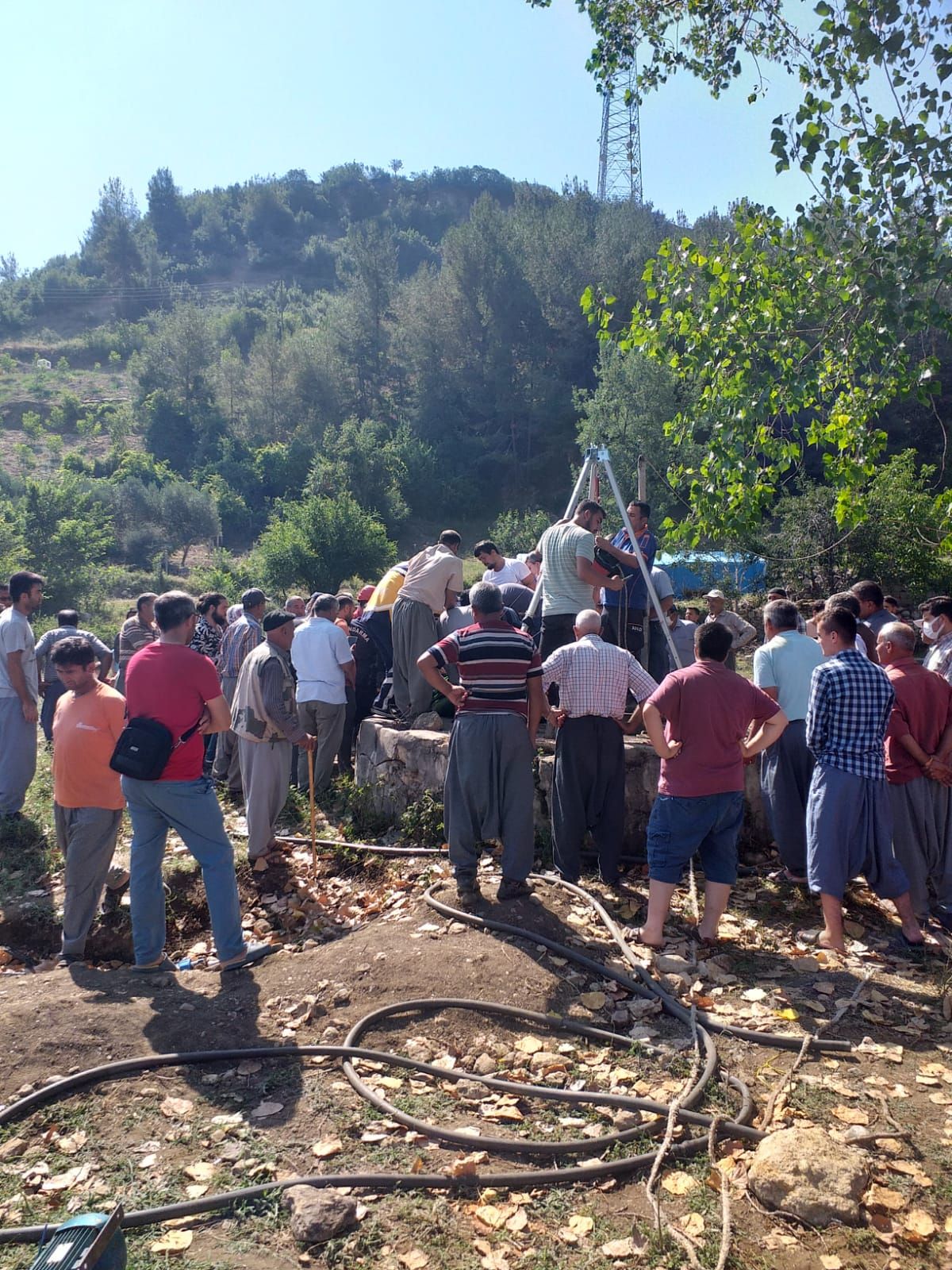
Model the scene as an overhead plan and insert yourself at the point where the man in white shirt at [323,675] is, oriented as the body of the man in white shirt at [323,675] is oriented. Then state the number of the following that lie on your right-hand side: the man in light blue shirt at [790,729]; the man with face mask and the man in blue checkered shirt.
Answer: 3

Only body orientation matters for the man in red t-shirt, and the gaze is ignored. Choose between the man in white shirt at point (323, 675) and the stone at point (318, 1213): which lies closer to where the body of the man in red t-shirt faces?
the man in white shirt

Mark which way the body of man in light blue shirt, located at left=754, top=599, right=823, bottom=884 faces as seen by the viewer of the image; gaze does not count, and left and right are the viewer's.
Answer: facing away from the viewer and to the left of the viewer

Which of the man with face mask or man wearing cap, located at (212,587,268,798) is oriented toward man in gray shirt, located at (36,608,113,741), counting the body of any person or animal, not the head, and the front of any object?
the man with face mask

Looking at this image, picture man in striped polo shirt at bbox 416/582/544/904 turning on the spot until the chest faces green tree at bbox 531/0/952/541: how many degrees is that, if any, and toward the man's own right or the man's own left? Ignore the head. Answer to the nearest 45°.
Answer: approximately 45° to the man's own right

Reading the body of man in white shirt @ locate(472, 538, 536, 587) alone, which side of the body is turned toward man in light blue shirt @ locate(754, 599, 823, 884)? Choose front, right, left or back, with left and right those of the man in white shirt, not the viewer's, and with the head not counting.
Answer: left

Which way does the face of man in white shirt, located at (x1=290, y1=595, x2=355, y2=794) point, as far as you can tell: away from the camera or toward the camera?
away from the camera

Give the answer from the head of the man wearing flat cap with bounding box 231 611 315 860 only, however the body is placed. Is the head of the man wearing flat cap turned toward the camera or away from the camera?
away from the camera

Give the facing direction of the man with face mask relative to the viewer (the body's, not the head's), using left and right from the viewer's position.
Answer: facing to the left of the viewer

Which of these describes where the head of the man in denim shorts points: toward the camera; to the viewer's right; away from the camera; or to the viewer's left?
away from the camera

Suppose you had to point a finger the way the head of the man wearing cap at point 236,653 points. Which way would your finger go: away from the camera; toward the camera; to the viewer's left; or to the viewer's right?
to the viewer's right

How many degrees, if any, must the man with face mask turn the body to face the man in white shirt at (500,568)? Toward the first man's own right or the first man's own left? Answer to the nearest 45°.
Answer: approximately 45° to the first man's own right

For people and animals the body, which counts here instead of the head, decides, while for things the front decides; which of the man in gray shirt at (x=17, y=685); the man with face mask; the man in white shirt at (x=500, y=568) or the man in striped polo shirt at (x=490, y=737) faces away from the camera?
the man in striped polo shirt

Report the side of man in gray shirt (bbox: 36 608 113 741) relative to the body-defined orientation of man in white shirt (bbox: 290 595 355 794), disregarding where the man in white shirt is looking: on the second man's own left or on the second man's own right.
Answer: on the second man's own left

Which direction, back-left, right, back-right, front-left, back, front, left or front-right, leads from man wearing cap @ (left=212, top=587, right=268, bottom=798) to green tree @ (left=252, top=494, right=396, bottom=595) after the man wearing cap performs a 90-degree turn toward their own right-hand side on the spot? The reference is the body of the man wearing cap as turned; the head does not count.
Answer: back-left
